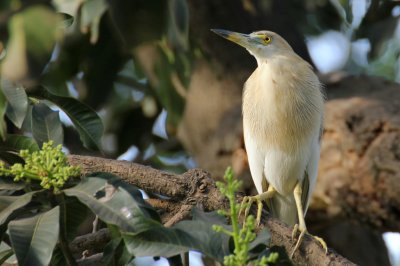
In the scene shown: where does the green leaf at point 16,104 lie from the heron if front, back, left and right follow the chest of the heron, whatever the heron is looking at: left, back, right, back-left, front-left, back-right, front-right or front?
front-right

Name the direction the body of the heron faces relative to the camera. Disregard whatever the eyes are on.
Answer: toward the camera

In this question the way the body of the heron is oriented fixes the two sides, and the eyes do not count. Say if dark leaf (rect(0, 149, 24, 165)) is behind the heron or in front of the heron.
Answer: in front

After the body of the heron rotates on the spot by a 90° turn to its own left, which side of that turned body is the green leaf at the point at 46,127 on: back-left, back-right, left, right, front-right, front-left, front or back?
back-right

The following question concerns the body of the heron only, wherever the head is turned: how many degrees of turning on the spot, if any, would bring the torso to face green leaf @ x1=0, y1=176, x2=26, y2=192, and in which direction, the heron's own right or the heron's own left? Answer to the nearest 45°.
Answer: approximately 45° to the heron's own right

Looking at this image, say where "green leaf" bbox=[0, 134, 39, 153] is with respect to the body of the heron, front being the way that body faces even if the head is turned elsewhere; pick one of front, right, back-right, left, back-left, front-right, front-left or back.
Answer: front-right

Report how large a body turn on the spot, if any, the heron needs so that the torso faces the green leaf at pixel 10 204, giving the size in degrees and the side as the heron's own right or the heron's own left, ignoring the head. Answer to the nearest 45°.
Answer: approximately 45° to the heron's own right
